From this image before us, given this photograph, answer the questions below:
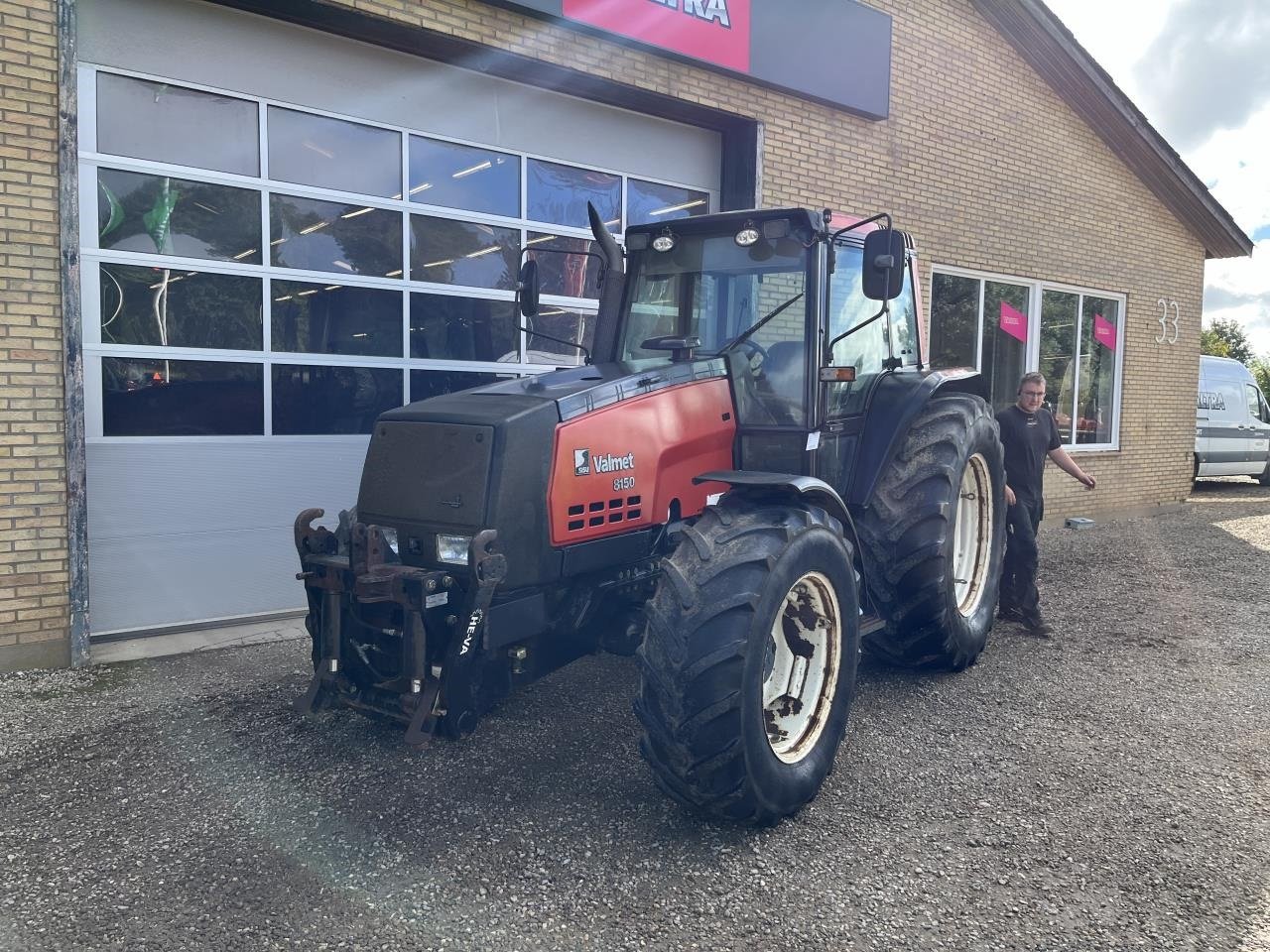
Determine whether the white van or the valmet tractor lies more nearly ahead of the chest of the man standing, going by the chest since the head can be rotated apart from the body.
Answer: the valmet tractor

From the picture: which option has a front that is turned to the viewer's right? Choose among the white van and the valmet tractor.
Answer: the white van

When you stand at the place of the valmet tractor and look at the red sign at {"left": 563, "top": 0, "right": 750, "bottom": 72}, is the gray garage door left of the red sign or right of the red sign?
left

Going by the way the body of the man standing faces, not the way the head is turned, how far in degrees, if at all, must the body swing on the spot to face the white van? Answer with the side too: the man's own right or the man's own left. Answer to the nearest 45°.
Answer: approximately 135° to the man's own left

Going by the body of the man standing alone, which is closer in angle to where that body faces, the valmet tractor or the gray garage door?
the valmet tractor

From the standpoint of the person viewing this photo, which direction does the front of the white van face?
facing to the right of the viewer

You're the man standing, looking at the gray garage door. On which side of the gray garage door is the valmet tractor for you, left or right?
left

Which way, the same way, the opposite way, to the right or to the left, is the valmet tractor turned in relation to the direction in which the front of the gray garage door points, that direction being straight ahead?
to the right

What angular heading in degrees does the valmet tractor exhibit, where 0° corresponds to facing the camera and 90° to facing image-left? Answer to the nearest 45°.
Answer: approximately 45°

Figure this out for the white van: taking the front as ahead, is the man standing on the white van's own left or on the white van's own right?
on the white van's own right

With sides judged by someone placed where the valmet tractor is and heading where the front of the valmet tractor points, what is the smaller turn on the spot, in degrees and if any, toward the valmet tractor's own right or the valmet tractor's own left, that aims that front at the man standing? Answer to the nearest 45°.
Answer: approximately 180°

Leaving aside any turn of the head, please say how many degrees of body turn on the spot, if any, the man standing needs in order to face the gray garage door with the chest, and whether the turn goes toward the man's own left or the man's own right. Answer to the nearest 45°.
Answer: approximately 135° to the man's own right
